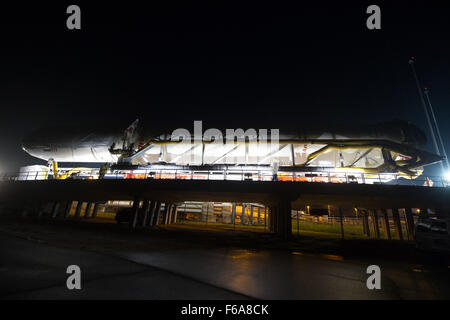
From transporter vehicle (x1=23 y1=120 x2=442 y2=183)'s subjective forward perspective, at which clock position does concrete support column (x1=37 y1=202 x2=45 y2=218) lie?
The concrete support column is roughly at 12 o'clock from the transporter vehicle.

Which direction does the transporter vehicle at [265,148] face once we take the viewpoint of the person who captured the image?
facing to the left of the viewer

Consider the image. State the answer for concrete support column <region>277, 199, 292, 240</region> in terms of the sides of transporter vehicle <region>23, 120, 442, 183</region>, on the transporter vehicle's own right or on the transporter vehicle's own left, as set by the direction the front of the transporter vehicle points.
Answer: on the transporter vehicle's own left
